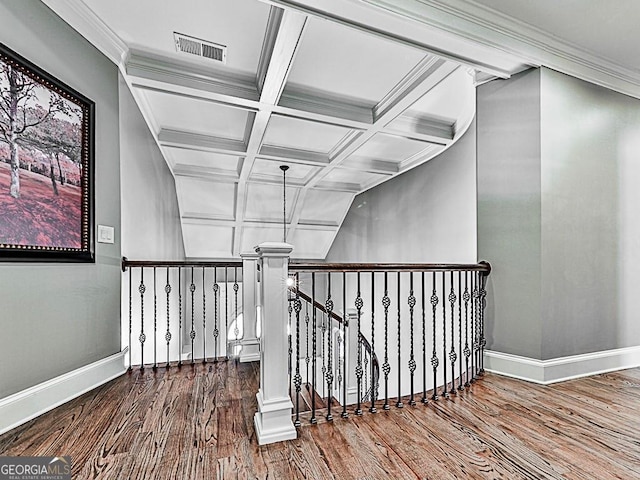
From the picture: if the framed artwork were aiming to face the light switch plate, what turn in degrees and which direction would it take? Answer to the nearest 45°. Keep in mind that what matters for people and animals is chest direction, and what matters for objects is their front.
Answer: approximately 90° to its left

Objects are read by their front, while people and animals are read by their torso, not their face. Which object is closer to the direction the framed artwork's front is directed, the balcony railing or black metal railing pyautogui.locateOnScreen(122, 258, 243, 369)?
the balcony railing

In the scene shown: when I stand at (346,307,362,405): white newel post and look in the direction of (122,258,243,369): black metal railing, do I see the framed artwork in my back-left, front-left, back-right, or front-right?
front-left

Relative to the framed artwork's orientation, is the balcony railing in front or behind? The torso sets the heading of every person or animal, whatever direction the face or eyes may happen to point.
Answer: in front

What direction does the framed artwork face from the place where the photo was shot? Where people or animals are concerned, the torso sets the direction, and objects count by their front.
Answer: facing the viewer and to the right of the viewer

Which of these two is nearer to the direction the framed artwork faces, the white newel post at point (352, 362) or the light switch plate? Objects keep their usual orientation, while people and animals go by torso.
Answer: the white newel post

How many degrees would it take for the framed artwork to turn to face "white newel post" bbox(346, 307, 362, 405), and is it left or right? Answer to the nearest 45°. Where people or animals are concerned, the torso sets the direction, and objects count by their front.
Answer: approximately 45° to its left

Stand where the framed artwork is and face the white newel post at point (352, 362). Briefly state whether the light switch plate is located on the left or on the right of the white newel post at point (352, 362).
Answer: left

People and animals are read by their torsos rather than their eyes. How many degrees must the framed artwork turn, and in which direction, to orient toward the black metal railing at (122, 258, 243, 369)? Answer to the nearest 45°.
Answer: approximately 90° to its left

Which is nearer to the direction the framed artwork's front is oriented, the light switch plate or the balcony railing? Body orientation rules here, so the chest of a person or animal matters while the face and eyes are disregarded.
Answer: the balcony railing
